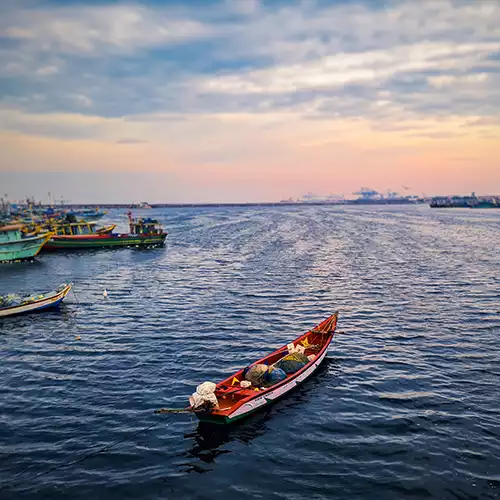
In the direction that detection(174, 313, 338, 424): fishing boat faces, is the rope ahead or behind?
behind

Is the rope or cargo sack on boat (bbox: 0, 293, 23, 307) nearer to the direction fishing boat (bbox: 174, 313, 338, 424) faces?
the cargo sack on boat

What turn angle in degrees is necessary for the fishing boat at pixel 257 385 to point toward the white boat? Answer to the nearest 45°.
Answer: approximately 90° to its left

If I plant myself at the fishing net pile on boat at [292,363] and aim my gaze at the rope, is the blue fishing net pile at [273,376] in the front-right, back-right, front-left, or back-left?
front-left

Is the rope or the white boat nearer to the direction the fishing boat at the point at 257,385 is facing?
the white boat

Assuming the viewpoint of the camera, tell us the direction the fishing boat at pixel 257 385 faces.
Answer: facing away from the viewer and to the right of the viewer

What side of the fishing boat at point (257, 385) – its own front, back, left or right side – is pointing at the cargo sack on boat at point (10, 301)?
left
